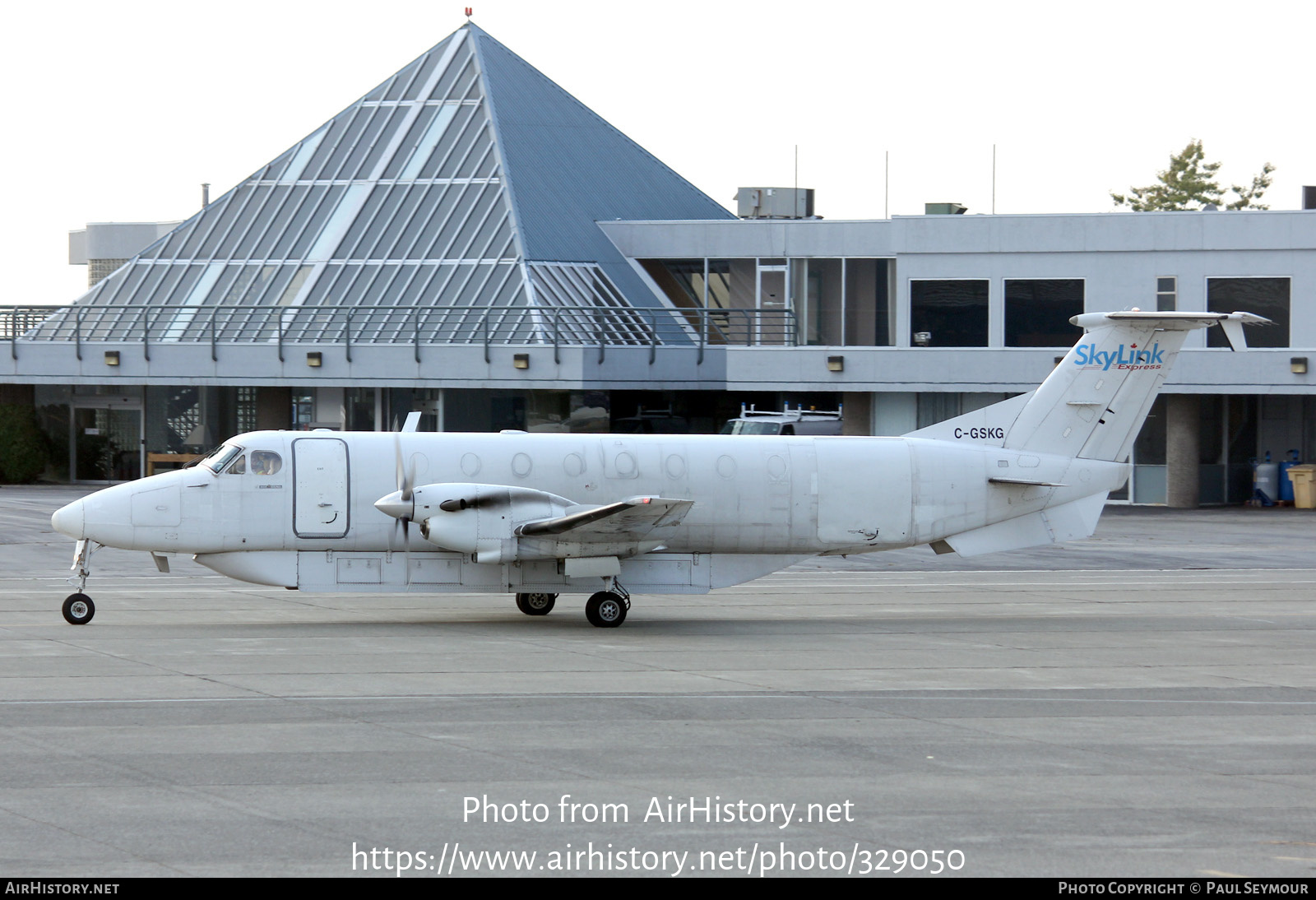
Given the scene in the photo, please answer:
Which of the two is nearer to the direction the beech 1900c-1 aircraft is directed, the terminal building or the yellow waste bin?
the terminal building

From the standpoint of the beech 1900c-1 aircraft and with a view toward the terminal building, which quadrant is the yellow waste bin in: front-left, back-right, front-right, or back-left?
front-right

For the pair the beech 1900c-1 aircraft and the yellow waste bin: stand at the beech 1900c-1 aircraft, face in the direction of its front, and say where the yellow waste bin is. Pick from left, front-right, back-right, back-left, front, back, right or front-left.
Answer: back-right

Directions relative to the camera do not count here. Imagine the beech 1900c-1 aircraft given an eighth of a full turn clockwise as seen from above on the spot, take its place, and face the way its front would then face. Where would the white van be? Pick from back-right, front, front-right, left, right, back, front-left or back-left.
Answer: front-right

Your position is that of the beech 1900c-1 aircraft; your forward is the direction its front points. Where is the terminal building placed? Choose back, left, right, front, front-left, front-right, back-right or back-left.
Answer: right

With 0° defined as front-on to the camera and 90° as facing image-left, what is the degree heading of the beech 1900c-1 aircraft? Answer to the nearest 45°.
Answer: approximately 90°
